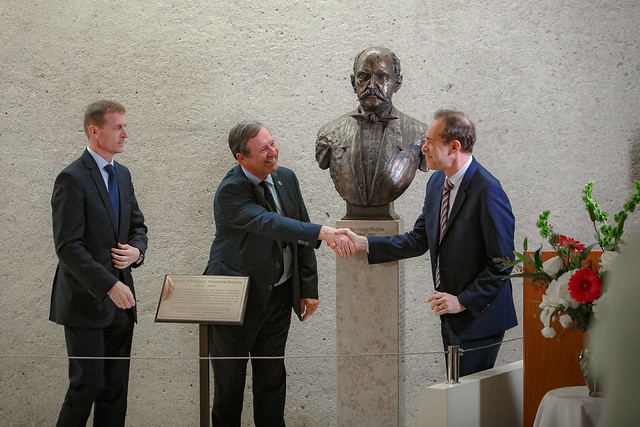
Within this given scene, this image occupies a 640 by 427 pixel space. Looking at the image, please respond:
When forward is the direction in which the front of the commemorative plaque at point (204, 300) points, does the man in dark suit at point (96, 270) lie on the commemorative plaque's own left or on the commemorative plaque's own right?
on the commemorative plaque's own right

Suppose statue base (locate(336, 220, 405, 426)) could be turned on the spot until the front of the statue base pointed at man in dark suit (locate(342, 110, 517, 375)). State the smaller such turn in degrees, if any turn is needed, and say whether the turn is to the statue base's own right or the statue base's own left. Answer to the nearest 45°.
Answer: approximately 45° to the statue base's own left

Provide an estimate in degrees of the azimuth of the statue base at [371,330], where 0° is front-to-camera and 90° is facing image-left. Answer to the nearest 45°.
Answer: approximately 0°

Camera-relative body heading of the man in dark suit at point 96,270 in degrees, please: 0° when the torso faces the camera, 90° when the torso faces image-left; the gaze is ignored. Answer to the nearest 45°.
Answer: approximately 315°

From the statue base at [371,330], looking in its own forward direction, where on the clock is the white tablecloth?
The white tablecloth is roughly at 11 o'clock from the statue base.

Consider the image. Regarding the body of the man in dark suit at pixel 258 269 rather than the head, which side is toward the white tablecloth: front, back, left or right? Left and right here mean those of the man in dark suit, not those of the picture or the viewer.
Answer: front

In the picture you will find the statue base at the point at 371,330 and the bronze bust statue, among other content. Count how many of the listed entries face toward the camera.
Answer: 2

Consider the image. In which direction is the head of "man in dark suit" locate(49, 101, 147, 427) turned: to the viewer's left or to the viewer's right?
to the viewer's right

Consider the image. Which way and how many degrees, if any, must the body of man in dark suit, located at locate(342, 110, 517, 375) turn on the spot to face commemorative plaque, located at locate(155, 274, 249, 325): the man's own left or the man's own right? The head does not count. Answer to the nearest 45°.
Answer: approximately 45° to the man's own right

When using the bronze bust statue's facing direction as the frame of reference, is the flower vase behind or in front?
in front

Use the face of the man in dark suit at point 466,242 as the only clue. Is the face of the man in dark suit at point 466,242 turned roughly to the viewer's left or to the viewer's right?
to the viewer's left

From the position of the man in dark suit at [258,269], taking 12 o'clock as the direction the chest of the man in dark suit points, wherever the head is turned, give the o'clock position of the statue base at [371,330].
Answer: The statue base is roughly at 11 o'clock from the man in dark suit.

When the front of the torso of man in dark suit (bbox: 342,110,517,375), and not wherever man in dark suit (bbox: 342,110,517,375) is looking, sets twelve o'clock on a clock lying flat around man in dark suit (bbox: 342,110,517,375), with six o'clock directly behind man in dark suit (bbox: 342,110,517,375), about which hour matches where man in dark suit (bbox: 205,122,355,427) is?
man in dark suit (bbox: 205,122,355,427) is roughly at 2 o'clock from man in dark suit (bbox: 342,110,517,375).

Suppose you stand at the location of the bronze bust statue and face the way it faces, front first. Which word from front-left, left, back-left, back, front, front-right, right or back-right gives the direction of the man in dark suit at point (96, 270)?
right

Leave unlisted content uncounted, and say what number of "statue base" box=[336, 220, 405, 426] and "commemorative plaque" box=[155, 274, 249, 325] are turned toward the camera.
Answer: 2

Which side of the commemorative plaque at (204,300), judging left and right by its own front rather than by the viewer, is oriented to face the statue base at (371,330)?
left
